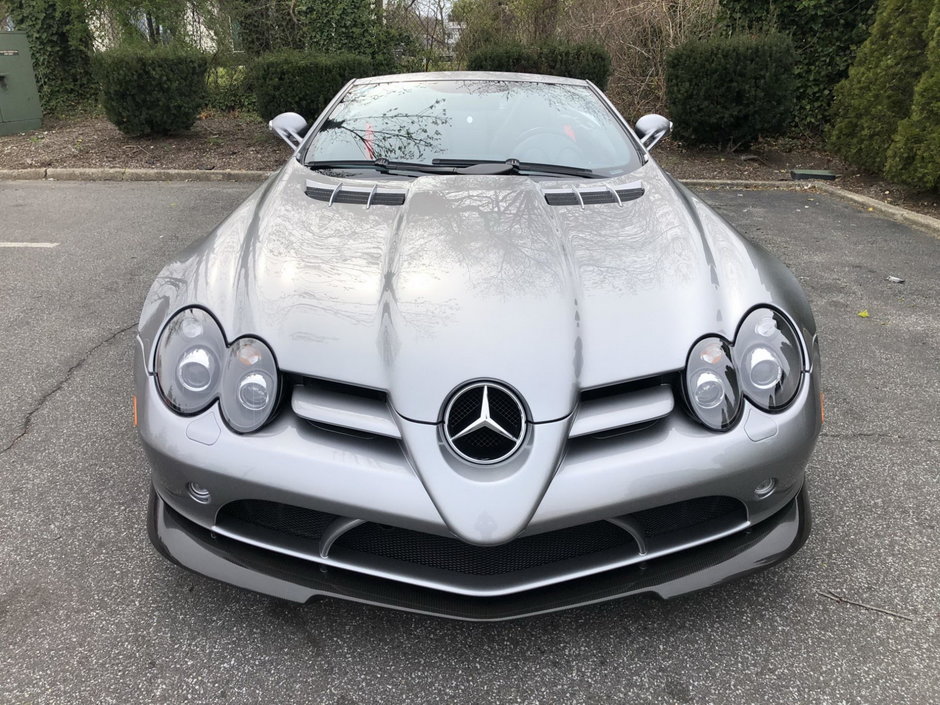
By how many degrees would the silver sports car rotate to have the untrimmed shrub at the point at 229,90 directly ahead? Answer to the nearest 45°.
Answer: approximately 180°

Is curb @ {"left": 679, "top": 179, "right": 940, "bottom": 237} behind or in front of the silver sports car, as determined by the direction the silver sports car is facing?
behind

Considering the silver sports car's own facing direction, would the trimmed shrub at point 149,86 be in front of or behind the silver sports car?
behind

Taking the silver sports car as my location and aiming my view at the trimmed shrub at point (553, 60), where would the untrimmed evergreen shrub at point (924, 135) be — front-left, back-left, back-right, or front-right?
front-right

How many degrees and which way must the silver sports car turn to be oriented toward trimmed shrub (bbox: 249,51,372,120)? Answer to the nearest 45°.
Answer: approximately 180°

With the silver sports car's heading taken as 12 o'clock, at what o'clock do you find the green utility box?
The green utility box is roughly at 5 o'clock from the silver sports car.

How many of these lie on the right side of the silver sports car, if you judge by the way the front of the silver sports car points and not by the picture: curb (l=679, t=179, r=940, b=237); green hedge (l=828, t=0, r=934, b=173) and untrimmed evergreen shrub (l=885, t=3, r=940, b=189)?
0

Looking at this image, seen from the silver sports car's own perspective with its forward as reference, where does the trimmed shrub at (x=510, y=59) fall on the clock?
The trimmed shrub is roughly at 6 o'clock from the silver sports car.

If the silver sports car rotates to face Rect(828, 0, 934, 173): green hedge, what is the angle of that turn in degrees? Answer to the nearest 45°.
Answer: approximately 135° to its left

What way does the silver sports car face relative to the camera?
toward the camera

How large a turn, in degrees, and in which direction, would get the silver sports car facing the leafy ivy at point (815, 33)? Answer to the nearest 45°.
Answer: approximately 135° to its left

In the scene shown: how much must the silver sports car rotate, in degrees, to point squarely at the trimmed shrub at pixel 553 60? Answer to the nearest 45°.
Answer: approximately 180°

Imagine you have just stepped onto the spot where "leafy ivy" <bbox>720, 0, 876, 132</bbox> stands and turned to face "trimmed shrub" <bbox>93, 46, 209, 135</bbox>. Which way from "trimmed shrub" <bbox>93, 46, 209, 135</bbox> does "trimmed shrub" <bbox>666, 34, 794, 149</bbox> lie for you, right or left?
left

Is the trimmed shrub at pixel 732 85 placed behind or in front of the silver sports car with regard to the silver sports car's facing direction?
behind

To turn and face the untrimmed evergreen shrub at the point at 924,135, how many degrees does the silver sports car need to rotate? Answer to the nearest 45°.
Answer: approximately 135° to its left
